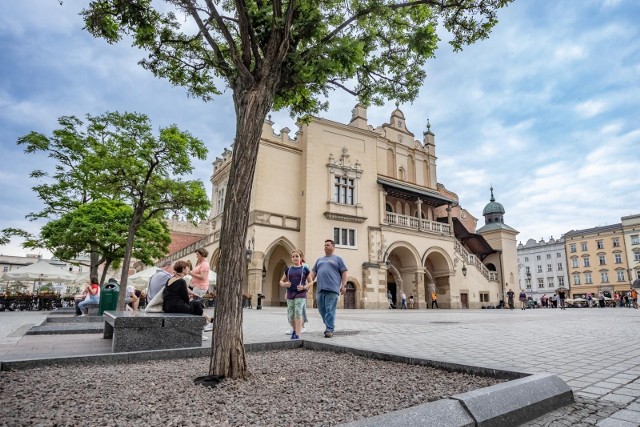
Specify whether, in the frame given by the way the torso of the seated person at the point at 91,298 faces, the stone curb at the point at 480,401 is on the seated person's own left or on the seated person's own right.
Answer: on the seated person's own left

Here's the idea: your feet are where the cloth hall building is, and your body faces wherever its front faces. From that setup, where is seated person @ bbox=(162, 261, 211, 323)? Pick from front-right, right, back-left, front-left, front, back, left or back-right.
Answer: front-right

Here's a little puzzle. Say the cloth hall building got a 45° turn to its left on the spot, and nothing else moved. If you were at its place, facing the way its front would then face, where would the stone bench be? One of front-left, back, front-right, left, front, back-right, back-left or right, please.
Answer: right

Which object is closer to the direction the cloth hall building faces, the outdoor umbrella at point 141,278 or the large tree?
the large tree

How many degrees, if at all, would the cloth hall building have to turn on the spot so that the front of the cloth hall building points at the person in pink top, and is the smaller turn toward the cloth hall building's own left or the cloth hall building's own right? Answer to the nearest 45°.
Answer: approximately 45° to the cloth hall building's own right

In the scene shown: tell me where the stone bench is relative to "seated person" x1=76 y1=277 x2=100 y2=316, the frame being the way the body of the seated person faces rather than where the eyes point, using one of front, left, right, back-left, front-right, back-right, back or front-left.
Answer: left

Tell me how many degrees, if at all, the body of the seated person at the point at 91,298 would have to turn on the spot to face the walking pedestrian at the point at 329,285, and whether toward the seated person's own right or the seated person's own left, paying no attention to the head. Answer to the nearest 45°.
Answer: approximately 90° to the seated person's own left

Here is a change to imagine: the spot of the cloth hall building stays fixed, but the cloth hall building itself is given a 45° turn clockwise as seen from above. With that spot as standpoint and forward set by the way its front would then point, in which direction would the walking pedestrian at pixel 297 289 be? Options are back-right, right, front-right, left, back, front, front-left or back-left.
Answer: front

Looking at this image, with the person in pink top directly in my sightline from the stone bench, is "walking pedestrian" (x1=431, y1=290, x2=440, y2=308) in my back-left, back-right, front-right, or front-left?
front-right

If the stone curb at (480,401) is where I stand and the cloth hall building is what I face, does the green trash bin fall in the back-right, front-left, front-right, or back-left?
front-left

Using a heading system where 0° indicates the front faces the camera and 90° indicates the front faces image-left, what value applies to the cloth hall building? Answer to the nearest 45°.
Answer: approximately 315°
